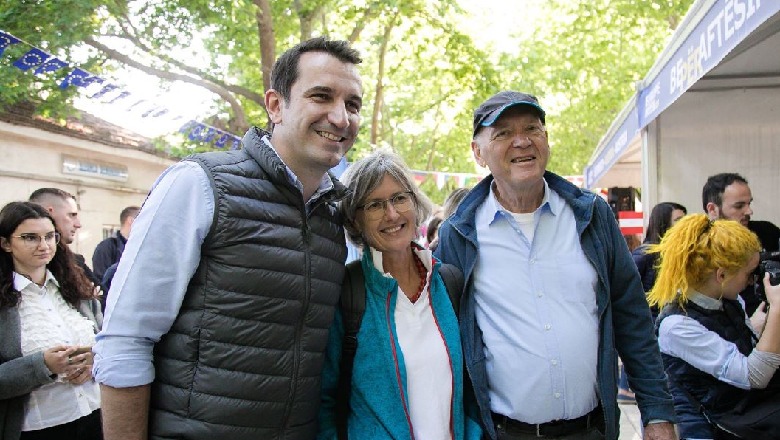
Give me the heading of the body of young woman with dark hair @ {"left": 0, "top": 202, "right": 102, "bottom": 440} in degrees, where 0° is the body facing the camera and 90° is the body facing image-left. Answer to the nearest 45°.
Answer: approximately 315°

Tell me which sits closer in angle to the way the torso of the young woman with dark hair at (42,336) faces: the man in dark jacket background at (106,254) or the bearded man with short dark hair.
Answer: the bearded man with short dark hair

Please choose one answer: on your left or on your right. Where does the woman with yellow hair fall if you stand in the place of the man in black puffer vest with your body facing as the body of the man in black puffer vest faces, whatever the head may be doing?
on your left

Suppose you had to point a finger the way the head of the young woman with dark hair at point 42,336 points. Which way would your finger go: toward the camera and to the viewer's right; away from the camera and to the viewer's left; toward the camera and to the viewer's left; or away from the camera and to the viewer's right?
toward the camera and to the viewer's right
